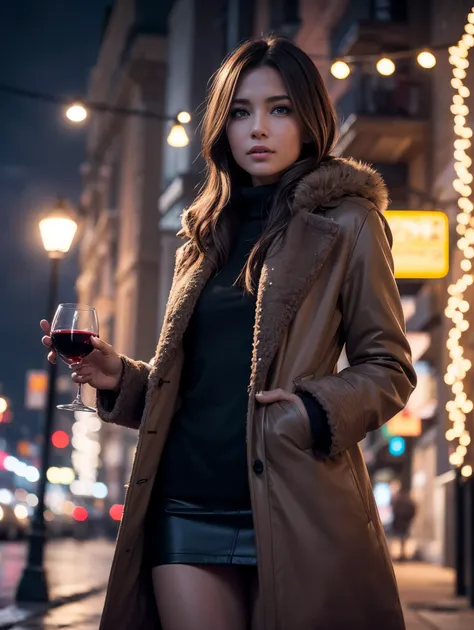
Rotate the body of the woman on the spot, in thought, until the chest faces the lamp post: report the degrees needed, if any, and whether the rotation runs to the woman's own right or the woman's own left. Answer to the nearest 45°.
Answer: approximately 135° to the woman's own right

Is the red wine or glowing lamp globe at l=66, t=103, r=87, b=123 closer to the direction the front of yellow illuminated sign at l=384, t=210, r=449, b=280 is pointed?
the red wine

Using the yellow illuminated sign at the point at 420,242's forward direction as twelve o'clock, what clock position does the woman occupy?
The woman is roughly at 12 o'clock from the yellow illuminated sign.

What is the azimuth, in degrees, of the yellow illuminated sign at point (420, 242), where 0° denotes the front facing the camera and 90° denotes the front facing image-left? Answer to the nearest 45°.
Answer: approximately 0°

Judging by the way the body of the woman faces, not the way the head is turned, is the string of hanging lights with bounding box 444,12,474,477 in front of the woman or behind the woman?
behind

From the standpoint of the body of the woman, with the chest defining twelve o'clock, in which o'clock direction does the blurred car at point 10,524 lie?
The blurred car is roughly at 4 o'clock from the woman.
